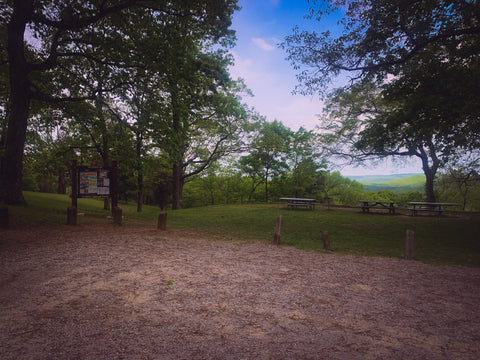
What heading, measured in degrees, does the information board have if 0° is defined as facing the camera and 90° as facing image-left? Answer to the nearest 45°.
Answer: approximately 0°

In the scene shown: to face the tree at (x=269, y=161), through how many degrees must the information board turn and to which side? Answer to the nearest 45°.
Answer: approximately 135° to its left

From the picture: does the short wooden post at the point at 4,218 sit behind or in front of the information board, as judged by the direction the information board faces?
in front
